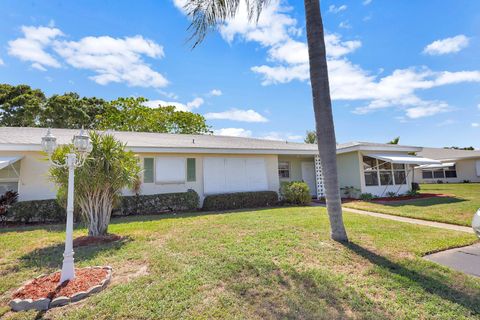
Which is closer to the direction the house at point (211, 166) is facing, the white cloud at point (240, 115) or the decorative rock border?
the decorative rock border

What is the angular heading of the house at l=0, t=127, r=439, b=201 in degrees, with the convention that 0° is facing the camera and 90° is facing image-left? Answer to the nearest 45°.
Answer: approximately 0°

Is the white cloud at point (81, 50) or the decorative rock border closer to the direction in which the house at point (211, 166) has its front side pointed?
the decorative rock border

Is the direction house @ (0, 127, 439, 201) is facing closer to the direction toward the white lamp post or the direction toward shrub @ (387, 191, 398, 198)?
the white lamp post

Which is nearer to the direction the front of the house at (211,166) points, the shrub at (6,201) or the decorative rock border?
the decorative rock border

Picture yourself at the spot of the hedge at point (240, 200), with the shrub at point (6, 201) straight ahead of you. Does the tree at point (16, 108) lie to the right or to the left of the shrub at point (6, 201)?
right

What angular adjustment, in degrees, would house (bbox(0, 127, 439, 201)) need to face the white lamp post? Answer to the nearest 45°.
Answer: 0° — it already faces it

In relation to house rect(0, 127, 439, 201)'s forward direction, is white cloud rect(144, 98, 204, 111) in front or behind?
behind

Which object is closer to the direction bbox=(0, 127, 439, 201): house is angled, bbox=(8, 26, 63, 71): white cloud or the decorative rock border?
the decorative rock border

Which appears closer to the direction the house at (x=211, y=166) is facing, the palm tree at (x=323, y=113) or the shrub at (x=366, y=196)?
the palm tree

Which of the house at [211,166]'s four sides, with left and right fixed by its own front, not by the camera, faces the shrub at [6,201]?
right

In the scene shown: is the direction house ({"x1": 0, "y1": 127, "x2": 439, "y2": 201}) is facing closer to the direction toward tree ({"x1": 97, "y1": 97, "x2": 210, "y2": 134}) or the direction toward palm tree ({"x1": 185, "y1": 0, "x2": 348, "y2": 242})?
the palm tree
